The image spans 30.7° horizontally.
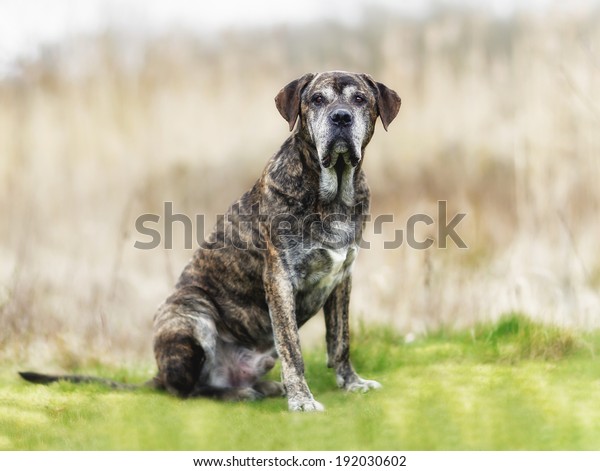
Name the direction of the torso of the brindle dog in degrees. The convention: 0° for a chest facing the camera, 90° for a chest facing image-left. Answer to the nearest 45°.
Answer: approximately 315°
